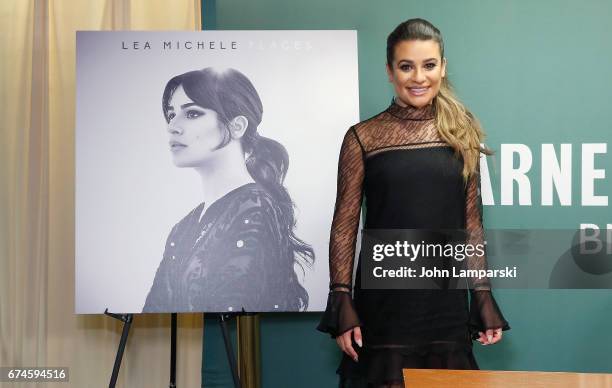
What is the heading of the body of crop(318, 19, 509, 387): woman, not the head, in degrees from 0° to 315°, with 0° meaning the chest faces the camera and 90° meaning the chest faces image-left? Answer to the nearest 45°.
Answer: approximately 0°

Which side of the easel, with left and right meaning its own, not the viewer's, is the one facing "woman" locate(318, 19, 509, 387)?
left

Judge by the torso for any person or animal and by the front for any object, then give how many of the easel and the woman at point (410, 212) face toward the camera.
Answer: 2

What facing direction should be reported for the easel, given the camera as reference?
facing the viewer

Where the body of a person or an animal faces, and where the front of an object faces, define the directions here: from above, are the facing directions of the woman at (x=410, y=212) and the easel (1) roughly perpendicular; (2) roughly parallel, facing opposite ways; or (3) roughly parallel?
roughly parallel

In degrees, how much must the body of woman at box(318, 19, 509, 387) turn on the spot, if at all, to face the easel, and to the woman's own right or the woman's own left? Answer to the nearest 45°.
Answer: approximately 90° to the woman's own right
